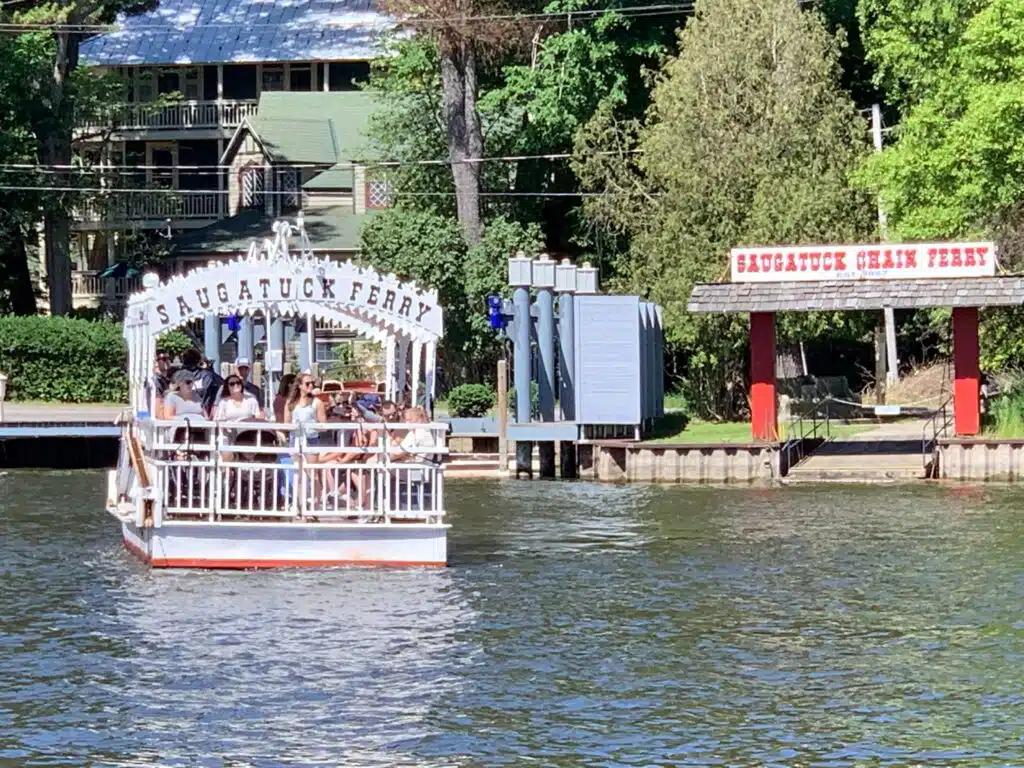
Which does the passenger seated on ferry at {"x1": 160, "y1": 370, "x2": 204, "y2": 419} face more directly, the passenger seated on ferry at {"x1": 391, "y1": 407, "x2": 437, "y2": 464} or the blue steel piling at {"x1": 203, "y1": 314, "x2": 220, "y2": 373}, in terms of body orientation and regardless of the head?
the passenger seated on ferry

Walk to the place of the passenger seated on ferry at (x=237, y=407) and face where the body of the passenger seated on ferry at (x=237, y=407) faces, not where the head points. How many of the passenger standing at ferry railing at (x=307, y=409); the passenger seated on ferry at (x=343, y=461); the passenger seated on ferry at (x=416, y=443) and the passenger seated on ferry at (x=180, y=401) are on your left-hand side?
3

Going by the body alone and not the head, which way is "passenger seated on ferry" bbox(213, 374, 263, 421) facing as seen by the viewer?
toward the camera

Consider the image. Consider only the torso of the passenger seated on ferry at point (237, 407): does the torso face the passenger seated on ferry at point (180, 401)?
no

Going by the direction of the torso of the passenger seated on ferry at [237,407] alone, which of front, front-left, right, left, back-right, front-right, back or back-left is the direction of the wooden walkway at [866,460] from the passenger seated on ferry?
back-left

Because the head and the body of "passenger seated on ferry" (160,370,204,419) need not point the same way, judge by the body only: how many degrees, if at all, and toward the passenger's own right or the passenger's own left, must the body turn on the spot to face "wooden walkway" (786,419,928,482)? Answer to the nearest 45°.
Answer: approximately 90° to the passenger's own left

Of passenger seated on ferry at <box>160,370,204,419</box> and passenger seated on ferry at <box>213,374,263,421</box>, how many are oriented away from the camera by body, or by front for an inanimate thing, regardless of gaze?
0

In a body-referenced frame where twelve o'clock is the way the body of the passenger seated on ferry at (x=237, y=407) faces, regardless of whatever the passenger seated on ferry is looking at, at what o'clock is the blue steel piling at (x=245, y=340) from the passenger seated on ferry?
The blue steel piling is roughly at 6 o'clock from the passenger seated on ferry.

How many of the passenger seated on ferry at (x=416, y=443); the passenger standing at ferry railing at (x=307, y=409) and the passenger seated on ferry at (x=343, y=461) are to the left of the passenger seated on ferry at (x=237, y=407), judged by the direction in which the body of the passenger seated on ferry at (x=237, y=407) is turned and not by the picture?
3

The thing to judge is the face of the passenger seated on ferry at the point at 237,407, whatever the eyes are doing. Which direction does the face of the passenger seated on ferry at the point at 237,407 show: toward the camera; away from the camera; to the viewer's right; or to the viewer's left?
toward the camera

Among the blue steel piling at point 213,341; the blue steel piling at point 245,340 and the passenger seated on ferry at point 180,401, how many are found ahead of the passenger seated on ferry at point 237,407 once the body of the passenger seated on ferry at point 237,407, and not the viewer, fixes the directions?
0

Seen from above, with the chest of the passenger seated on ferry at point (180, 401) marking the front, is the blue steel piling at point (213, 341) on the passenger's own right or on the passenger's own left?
on the passenger's own left

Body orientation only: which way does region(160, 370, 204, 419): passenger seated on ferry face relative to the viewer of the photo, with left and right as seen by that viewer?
facing the viewer and to the right of the viewer

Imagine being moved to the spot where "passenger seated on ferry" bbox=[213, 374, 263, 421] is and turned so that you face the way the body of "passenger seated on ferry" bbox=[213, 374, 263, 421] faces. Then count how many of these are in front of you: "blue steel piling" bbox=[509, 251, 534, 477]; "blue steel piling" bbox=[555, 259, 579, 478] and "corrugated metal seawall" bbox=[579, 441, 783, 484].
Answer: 0

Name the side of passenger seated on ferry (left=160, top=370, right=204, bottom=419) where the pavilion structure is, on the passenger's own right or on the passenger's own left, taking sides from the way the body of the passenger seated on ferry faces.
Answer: on the passenger's own left

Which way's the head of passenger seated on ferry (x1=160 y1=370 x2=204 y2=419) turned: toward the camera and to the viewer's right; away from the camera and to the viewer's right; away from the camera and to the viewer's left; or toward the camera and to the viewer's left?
toward the camera and to the viewer's right
